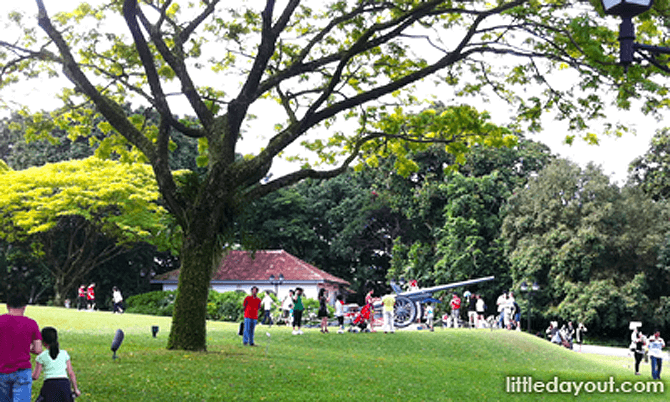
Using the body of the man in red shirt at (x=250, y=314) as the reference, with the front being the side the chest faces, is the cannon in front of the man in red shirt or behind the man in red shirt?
behind

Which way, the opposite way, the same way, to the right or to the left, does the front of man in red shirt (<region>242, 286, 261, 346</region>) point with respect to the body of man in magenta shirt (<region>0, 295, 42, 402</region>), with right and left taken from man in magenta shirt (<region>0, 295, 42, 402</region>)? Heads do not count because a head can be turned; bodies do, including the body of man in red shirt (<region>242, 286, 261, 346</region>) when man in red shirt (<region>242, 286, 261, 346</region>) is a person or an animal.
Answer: the opposite way

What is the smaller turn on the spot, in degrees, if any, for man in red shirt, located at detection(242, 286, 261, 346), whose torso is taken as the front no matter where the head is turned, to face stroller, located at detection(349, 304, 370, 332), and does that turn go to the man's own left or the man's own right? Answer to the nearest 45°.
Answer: approximately 135° to the man's own left

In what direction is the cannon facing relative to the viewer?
to the viewer's right

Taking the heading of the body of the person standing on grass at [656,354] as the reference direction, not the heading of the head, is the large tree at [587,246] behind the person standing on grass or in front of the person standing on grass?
behind

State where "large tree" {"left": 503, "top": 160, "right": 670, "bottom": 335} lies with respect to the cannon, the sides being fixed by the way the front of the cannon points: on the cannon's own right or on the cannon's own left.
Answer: on the cannon's own left

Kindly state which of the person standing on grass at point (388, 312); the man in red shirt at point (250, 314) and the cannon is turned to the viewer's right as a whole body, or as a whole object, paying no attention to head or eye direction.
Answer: the cannon

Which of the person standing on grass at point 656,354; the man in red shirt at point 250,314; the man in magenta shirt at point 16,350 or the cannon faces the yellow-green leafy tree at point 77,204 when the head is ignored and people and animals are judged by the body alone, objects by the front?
the man in magenta shirt at point 16,350

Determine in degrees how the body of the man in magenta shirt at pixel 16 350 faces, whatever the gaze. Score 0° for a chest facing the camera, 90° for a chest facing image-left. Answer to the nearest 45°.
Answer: approximately 180°

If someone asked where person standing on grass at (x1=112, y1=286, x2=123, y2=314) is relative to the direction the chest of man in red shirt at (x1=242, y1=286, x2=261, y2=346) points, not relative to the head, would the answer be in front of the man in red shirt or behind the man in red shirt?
behind

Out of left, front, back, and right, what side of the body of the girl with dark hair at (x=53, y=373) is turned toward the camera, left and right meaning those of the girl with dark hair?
back
